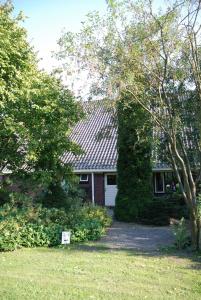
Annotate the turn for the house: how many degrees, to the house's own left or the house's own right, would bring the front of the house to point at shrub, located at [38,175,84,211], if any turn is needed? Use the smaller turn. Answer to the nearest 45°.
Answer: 0° — it already faces it

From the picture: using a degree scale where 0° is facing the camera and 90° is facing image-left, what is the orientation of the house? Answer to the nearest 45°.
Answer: approximately 0°

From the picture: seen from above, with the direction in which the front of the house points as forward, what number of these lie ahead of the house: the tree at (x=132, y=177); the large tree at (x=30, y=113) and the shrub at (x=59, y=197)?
3

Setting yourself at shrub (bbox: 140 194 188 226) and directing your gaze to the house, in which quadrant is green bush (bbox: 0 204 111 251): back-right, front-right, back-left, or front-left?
back-left

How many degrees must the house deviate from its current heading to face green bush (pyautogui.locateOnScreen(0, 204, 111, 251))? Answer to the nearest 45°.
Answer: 0° — it already faces it

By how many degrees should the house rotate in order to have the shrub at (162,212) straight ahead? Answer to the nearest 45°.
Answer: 0° — it already faces it
